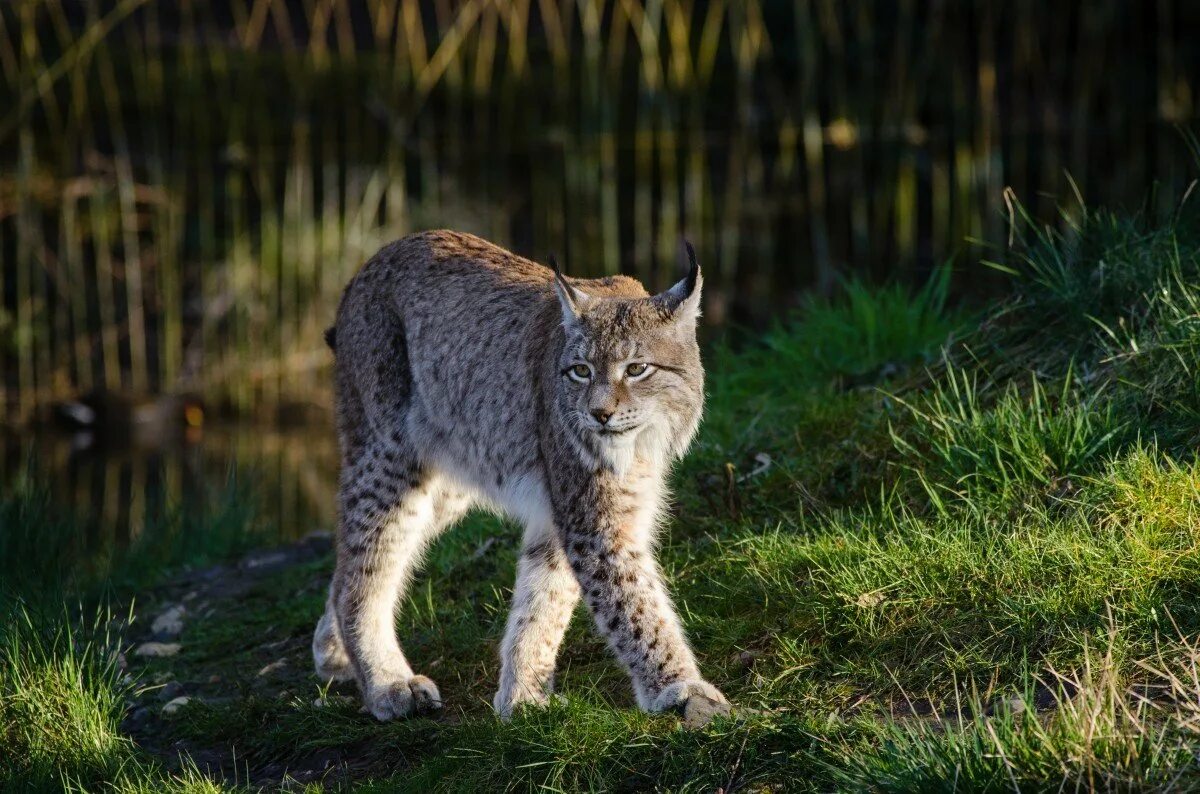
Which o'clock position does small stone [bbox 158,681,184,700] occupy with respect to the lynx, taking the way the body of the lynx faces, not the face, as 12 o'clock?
The small stone is roughly at 5 o'clock from the lynx.

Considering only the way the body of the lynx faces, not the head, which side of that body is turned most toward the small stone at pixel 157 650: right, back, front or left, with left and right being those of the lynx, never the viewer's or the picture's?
back

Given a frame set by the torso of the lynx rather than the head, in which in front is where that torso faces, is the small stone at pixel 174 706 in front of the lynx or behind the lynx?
behind

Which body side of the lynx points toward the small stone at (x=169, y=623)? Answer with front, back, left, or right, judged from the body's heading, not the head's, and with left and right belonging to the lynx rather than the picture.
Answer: back

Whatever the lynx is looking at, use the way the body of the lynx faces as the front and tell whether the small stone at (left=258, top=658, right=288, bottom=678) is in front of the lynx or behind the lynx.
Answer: behind

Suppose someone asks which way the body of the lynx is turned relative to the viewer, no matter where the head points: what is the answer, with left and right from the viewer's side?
facing the viewer and to the right of the viewer
